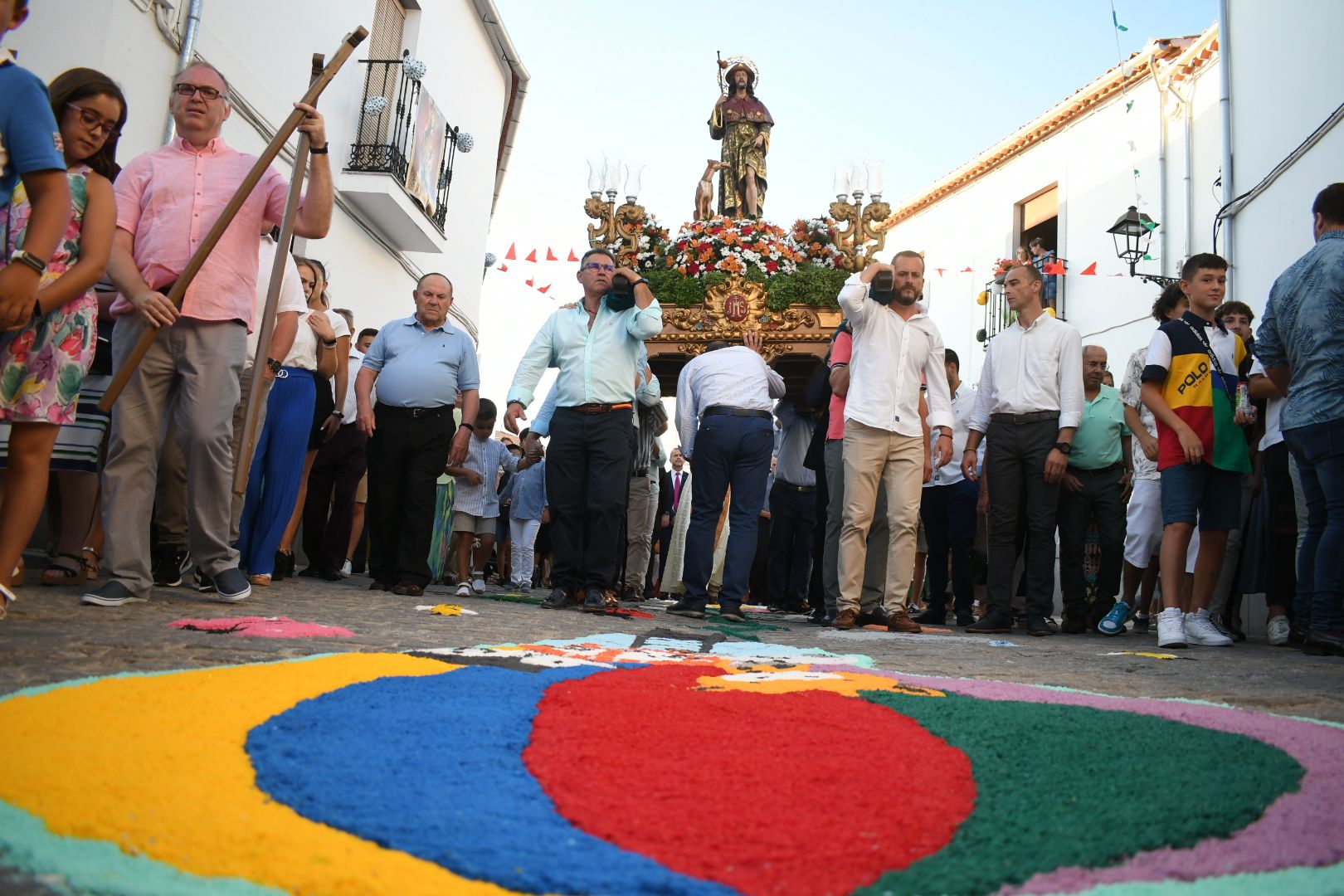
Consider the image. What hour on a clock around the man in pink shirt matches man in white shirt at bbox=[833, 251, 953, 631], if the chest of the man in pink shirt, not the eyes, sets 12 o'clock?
The man in white shirt is roughly at 9 o'clock from the man in pink shirt.

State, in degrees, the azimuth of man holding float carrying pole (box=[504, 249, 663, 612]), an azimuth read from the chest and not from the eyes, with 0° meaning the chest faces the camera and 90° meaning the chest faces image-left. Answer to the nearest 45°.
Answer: approximately 0°

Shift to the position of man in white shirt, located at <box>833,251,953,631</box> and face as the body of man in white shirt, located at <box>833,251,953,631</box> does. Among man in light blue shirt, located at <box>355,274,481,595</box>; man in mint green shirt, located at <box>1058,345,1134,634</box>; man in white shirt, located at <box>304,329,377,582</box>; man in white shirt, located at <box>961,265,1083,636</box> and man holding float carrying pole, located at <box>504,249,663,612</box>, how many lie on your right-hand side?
3

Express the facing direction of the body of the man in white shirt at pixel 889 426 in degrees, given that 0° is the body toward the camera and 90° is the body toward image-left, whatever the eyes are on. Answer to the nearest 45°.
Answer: approximately 0°

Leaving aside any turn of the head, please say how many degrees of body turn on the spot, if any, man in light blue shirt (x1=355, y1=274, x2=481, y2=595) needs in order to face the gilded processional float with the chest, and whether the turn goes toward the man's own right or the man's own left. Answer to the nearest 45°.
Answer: approximately 135° to the man's own left

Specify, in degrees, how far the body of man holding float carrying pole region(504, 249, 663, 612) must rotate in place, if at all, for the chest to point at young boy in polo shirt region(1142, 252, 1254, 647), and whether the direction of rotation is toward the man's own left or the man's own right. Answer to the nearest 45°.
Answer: approximately 90° to the man's own left
